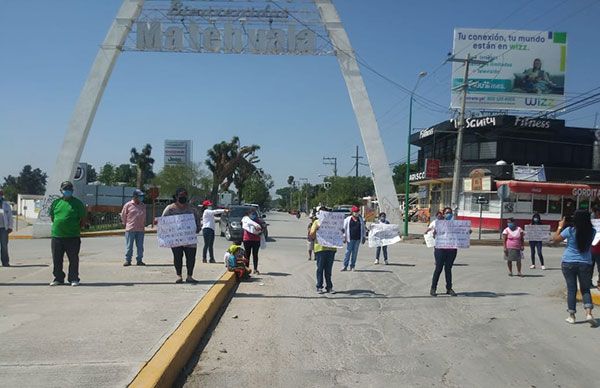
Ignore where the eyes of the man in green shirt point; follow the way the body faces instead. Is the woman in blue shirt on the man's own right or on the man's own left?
on the man's own left

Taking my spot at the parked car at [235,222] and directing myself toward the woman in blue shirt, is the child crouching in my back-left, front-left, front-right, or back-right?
front-right

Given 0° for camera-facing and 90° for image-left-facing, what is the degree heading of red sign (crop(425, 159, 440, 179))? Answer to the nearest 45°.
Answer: approximately 0°

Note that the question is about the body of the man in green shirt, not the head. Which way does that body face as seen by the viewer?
toward the camera

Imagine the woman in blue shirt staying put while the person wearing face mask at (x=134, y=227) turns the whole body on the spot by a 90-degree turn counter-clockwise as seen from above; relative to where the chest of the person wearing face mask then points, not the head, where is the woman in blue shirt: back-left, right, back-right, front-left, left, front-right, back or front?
front-right

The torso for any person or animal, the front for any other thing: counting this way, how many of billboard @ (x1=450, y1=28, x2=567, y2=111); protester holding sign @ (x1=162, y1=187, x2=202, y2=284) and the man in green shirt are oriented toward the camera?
3

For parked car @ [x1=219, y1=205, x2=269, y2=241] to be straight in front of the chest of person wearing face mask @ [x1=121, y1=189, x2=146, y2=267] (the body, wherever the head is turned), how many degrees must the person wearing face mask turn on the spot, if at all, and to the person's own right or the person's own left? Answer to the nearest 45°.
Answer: approximately 180°

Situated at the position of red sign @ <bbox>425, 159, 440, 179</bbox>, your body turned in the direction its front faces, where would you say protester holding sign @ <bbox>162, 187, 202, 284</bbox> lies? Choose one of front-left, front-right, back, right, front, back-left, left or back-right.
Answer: front

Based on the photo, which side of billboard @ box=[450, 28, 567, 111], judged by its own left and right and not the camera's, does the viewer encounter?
front

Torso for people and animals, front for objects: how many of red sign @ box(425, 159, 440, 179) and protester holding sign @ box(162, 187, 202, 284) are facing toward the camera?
2
